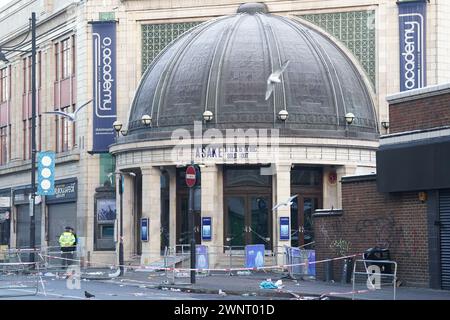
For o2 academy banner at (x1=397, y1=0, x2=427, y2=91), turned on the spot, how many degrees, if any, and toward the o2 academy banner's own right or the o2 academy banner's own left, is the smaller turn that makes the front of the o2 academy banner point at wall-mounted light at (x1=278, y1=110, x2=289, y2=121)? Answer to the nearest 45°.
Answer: approximately 45° to the o2 academy banner's own right

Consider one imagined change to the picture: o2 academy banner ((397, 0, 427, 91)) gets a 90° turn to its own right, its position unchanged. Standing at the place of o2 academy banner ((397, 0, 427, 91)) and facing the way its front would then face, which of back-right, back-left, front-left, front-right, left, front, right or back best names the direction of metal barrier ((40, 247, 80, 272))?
front-left

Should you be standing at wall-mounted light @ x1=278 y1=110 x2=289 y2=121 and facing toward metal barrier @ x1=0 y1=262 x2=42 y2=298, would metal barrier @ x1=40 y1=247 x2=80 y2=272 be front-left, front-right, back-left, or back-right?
front-right

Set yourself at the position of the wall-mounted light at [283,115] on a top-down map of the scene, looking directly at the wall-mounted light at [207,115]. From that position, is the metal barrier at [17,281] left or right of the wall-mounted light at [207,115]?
left

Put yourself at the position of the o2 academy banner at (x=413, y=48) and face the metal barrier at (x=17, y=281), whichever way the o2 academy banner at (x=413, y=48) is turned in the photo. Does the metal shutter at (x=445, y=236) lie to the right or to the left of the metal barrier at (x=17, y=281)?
left

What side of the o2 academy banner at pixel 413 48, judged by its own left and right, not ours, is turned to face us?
front
